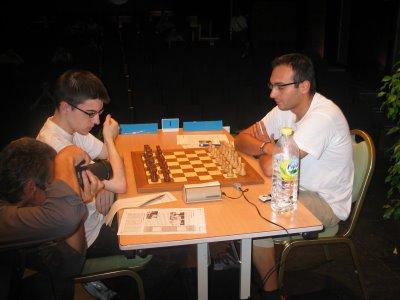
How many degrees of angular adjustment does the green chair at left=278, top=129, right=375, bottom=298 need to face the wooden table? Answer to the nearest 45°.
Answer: approximately 45° to its left

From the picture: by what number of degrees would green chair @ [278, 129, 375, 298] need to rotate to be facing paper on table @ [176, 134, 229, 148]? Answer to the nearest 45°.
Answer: approximately 45° to its right

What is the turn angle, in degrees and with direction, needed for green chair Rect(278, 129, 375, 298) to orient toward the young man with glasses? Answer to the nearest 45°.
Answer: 0° — it already faces them

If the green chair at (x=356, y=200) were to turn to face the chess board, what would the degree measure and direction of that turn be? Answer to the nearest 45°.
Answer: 0° — it already faces it

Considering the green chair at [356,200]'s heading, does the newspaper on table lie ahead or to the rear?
ahead

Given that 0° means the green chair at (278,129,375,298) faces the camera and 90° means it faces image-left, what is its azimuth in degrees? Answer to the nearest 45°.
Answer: approximately 90°

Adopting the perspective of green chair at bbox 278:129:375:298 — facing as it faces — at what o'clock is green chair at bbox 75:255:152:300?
green chair at bbox 75:255:152:300 is roughly at 11 o'clock from green chair at bbox 278:129:375:298.
